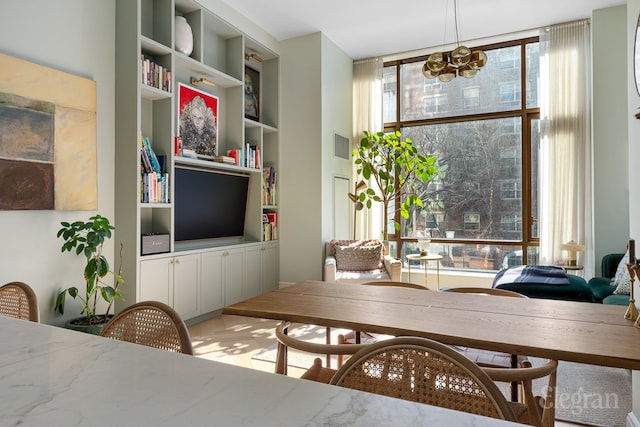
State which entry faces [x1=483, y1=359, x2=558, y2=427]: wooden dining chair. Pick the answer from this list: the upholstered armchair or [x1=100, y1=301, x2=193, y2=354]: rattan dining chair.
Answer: the upholstered armchair

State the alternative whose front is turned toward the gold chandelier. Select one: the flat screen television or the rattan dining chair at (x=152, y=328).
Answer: the flat screen television

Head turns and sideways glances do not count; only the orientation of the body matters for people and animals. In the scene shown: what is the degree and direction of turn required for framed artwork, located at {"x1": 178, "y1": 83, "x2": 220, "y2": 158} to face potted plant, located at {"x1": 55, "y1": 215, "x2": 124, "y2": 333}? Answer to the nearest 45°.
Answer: approximately 90° to its right

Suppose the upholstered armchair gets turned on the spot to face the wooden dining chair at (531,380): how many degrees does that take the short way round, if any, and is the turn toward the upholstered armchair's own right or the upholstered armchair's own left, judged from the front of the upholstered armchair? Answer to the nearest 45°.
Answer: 0° — it already faces it

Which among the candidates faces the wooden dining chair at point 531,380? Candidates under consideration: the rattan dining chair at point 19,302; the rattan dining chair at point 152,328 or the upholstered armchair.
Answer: the upholstered armchair

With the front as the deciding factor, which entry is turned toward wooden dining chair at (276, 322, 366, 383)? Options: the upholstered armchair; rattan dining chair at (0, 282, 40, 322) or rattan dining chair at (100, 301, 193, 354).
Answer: the upholstered armchair

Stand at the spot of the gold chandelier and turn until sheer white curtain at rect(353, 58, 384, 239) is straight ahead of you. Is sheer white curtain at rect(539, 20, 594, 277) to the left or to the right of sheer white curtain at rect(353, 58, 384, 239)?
right

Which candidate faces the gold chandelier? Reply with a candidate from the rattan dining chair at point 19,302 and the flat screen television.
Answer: the flat screen television

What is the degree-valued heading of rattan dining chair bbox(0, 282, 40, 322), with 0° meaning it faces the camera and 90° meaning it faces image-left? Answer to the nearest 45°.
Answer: approximately 45°

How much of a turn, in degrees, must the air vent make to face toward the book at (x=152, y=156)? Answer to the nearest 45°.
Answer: approximately 90° to its right

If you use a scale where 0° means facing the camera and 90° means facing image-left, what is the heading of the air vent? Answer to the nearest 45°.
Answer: approximately 315°
